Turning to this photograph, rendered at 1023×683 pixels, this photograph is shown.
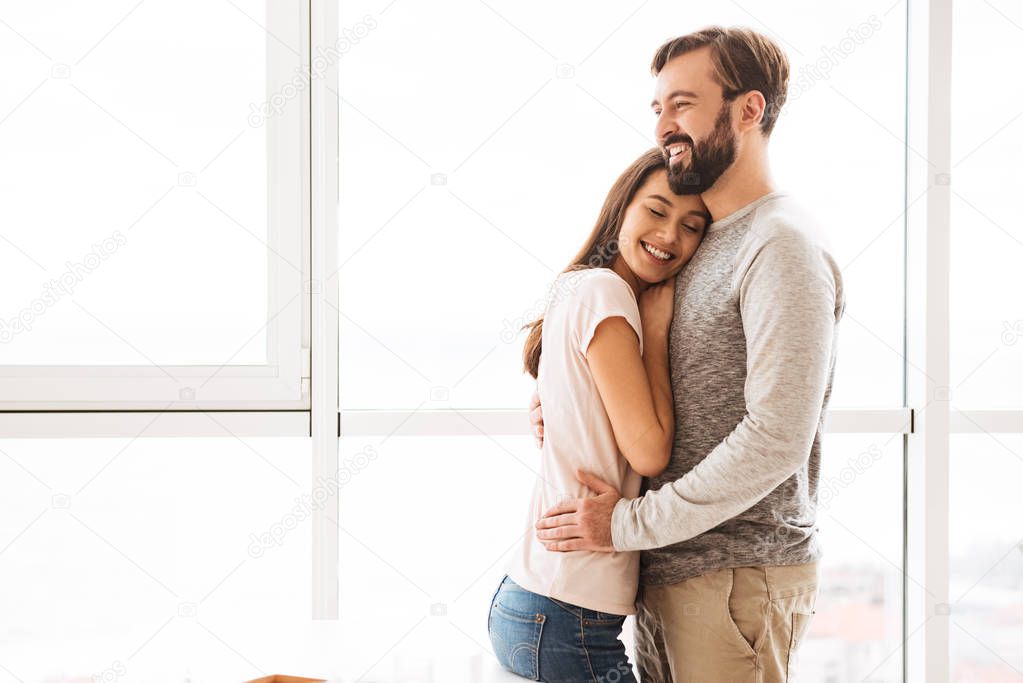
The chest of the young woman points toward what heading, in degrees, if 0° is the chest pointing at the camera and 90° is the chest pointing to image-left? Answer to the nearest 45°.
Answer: approximately 270°

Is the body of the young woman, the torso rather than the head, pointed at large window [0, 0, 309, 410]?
no
